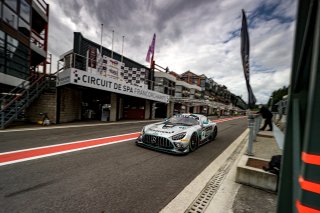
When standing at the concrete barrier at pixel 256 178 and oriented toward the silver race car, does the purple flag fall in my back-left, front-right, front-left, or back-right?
front-right

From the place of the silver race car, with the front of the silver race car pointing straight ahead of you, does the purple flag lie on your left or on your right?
on your right

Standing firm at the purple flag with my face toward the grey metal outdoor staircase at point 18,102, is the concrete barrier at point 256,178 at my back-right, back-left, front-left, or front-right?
front-left

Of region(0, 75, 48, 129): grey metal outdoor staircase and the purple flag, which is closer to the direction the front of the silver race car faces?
the grey metal outdoor staircase

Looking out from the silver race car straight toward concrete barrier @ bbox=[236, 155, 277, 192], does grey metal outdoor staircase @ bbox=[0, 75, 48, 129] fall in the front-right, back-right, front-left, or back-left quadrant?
back-right

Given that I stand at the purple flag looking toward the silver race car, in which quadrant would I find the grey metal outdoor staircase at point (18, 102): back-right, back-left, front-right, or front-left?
front-right

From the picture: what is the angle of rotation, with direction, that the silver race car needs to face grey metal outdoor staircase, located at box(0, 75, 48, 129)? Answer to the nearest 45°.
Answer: approximately 45° to its right

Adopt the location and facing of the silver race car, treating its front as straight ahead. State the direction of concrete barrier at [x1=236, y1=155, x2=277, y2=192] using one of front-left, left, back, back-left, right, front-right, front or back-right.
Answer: left

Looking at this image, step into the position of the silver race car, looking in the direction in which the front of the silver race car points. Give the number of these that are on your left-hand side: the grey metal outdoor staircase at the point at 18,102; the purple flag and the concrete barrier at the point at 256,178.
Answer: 1

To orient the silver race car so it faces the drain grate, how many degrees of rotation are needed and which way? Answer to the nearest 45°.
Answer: approximately 45° to its left

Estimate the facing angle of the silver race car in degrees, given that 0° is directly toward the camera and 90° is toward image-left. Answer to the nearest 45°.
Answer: approximately 45°

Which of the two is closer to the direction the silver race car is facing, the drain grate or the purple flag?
the drain grate

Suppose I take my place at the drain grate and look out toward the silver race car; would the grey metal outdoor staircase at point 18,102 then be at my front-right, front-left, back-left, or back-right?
front-left
